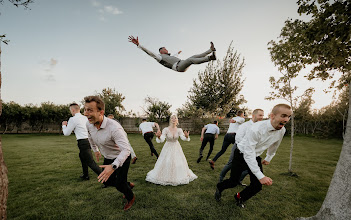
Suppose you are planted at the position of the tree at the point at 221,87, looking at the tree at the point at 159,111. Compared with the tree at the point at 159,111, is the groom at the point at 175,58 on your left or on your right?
left

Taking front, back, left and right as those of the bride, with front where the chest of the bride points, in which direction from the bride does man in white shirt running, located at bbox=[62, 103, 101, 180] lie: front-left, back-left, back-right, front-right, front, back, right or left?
right

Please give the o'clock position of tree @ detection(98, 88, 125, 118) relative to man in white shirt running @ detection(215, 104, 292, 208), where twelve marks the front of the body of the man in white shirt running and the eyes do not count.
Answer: The tree is roughly at 6 o'clock from the man in white shirt running.

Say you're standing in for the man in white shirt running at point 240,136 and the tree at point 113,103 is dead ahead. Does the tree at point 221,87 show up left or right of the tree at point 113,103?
right

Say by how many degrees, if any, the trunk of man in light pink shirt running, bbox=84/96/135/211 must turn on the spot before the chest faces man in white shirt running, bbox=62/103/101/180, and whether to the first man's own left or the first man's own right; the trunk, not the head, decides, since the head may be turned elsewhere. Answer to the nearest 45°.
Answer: approximately 135° to the first man's own right

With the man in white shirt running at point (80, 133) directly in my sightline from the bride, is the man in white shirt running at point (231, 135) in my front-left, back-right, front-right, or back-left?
back-right
